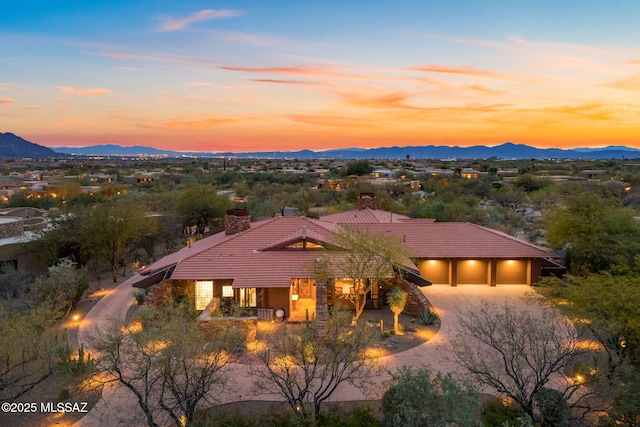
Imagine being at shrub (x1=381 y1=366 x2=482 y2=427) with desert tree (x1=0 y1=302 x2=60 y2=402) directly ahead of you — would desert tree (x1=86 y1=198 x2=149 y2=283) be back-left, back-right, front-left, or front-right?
front-right

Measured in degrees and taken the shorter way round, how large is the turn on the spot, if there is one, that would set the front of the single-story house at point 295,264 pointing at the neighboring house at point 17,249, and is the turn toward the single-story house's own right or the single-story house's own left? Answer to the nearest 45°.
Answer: approximately 90° to the single-story house's own right

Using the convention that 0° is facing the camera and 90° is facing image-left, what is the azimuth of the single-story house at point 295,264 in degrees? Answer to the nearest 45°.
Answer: approximately 0°

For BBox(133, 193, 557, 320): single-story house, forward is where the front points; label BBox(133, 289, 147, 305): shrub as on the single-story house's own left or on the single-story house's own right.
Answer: on the single-story house's own right

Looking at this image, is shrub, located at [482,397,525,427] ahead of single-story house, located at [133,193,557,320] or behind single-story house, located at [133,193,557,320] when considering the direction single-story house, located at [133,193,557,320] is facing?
ahead

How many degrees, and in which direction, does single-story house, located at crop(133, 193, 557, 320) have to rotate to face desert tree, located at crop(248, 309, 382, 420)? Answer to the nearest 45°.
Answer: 0° — it already faces it

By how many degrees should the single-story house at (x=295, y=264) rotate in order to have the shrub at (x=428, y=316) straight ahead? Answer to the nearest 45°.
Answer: approximately 90° to its left

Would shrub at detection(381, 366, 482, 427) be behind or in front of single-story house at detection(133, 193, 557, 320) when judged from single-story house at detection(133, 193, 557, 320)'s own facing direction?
in front

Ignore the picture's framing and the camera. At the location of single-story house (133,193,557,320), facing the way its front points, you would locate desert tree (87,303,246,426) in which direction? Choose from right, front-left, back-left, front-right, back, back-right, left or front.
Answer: front

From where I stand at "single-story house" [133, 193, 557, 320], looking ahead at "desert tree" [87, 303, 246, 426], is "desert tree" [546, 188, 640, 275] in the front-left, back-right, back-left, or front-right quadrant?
back-left

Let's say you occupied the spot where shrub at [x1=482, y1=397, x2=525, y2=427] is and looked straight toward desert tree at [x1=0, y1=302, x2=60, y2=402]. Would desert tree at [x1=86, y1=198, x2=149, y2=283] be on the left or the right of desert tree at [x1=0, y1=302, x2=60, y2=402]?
right
